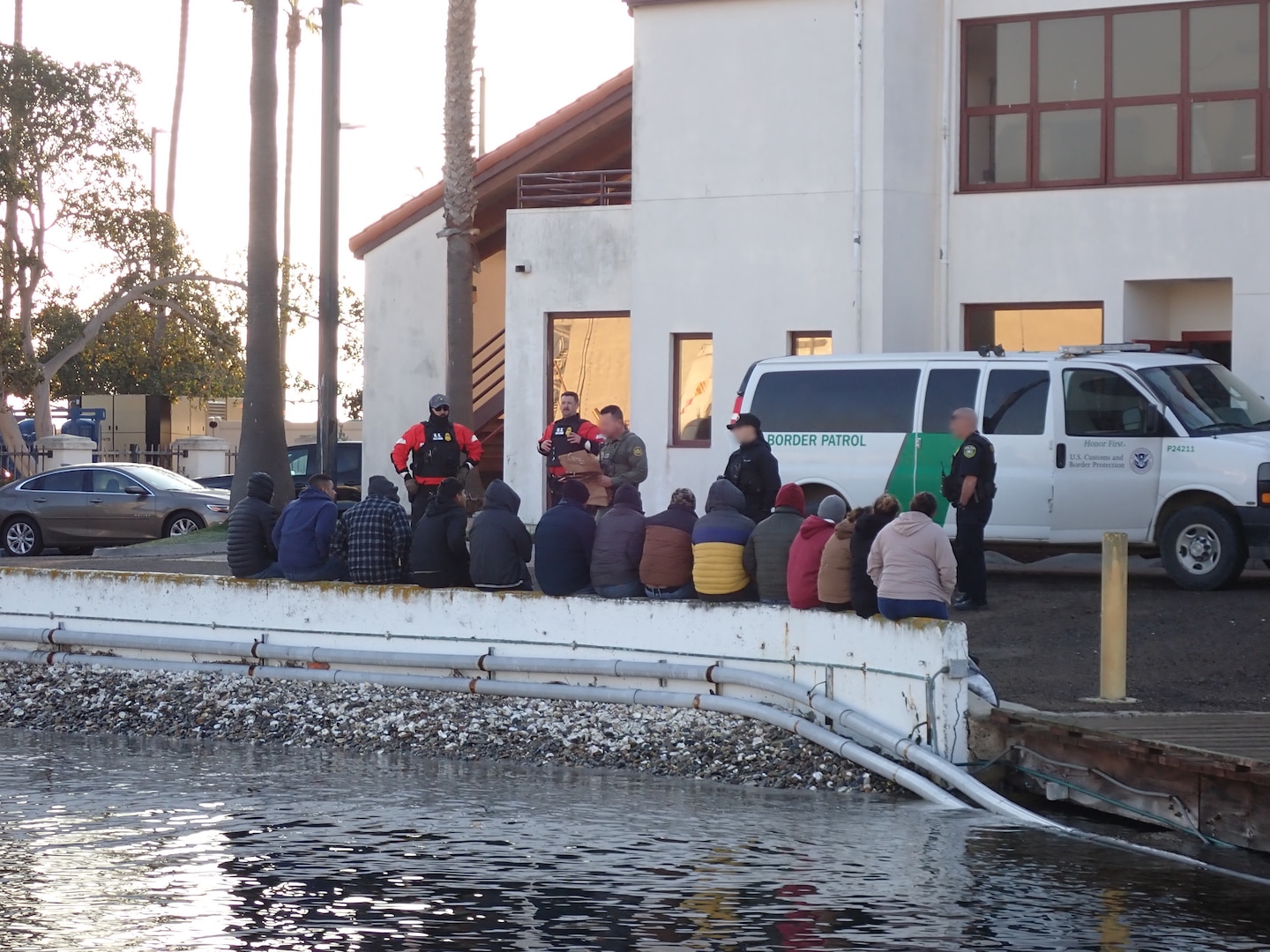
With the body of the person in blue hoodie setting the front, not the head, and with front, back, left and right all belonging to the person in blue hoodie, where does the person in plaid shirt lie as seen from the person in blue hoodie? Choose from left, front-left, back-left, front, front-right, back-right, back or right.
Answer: right

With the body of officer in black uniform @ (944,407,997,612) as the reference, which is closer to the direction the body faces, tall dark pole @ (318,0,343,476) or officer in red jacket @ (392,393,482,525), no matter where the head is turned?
the officer in red jacket

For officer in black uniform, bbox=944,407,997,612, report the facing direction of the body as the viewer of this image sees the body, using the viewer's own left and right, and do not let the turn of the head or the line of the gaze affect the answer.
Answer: facing to the left of the viewer

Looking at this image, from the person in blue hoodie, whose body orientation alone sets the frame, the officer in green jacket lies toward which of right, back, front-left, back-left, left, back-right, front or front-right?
front-right

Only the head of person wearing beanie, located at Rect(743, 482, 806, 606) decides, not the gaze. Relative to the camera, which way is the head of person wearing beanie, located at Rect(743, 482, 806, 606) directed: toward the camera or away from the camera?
away from the camera

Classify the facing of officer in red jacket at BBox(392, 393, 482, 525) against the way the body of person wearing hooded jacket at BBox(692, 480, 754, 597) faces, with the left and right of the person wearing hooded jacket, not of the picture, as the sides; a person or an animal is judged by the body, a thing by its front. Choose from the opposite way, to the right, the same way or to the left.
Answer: the opposite way

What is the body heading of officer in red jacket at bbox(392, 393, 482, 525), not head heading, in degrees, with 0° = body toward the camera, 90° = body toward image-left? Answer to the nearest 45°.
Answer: approximately 0°

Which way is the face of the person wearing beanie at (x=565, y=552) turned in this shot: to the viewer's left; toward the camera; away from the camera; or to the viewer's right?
away from the camera

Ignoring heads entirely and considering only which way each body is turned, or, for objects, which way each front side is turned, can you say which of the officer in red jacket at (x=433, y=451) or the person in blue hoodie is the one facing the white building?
the person in blue hoodie

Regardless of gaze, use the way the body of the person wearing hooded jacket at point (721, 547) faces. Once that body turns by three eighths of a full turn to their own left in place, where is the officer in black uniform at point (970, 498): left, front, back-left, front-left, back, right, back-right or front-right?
back

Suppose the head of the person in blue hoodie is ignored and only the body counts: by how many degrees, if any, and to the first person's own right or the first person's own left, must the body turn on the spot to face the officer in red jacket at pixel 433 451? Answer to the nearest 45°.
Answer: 0° — they already face them

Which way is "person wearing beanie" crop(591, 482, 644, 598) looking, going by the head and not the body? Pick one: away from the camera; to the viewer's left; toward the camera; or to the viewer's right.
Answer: away from the camera

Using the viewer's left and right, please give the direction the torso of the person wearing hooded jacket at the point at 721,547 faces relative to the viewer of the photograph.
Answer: facing away from the viewer

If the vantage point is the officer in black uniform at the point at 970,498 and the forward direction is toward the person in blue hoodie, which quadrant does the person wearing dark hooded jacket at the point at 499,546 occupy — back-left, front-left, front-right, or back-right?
front-left

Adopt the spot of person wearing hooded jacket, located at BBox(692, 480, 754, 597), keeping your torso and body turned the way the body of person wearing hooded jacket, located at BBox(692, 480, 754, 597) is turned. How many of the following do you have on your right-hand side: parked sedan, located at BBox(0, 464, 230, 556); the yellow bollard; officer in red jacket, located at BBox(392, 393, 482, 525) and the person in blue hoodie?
1

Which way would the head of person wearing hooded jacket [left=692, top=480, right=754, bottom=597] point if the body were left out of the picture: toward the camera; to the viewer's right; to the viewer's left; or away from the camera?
away from the camera

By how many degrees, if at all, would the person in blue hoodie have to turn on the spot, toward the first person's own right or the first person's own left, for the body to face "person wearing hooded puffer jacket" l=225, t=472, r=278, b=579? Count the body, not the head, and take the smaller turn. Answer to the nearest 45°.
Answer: approximately 90° to the first person's own left

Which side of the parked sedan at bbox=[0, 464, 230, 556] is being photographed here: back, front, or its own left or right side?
right
